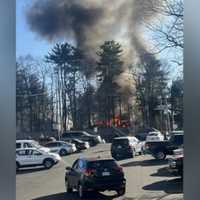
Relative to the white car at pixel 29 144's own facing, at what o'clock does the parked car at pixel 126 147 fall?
The parked car is roughly at 12 o'clock from the white car.

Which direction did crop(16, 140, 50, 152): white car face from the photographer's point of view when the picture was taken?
facing to the right of the viewer

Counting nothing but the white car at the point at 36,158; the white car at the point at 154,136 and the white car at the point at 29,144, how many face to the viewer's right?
2

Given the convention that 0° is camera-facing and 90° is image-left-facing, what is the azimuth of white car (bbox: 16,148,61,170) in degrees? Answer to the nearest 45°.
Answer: approximately 270°

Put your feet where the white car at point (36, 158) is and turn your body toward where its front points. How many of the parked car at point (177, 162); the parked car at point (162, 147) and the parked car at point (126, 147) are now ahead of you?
3
